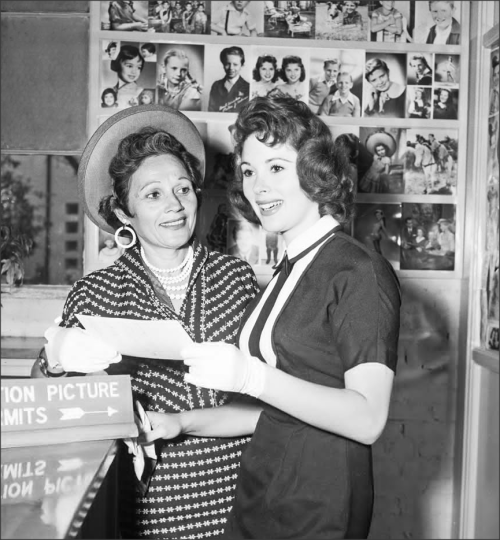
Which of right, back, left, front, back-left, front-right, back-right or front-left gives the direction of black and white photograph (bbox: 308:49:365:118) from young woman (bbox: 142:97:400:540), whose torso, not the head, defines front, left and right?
back-right

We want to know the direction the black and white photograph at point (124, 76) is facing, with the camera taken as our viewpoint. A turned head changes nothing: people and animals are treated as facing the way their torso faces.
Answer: facing the viewer

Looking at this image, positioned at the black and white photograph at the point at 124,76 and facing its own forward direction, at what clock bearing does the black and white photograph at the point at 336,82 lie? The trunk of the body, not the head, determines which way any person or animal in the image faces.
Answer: the black and white photograph at the point at 336,82 is roughly at 9 o'clock from the black and white photograph at the point at 124,76.

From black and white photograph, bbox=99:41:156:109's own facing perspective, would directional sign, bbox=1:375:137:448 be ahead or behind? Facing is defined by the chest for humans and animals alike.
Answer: ahead

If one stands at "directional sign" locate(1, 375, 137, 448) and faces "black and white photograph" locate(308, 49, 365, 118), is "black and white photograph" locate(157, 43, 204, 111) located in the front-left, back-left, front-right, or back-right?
front-left

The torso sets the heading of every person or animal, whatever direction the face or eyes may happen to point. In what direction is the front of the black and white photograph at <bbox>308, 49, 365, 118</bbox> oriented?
toward the camera

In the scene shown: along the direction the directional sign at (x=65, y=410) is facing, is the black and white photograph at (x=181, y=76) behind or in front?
behind

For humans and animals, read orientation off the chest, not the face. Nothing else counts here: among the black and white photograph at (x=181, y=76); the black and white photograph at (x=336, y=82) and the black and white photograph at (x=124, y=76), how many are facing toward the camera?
3

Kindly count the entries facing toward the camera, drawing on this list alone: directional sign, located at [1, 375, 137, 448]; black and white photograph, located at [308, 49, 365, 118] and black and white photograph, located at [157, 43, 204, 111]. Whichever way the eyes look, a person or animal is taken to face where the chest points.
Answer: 3

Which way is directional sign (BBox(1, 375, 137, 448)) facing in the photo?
toward the camera

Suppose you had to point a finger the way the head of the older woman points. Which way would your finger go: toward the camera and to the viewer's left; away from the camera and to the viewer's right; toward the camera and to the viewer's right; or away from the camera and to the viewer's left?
toward the camera and to the viewer's right

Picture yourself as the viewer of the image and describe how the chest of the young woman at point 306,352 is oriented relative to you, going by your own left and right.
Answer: facing the viewer and to the left of the viewer

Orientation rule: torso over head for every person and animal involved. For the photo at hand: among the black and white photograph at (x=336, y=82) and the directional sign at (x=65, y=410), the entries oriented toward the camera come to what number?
2

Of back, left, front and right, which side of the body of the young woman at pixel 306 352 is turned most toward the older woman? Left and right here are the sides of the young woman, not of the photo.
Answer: right

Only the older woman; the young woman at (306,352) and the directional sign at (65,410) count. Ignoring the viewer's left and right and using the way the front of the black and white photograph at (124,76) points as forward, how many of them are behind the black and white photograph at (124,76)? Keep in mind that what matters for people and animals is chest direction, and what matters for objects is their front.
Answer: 0

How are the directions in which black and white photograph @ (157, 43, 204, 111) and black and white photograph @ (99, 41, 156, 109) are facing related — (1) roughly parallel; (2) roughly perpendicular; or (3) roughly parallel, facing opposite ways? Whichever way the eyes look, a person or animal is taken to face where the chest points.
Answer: roughly parallel

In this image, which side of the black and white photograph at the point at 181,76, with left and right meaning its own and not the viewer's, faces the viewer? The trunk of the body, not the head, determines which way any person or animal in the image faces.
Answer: front
